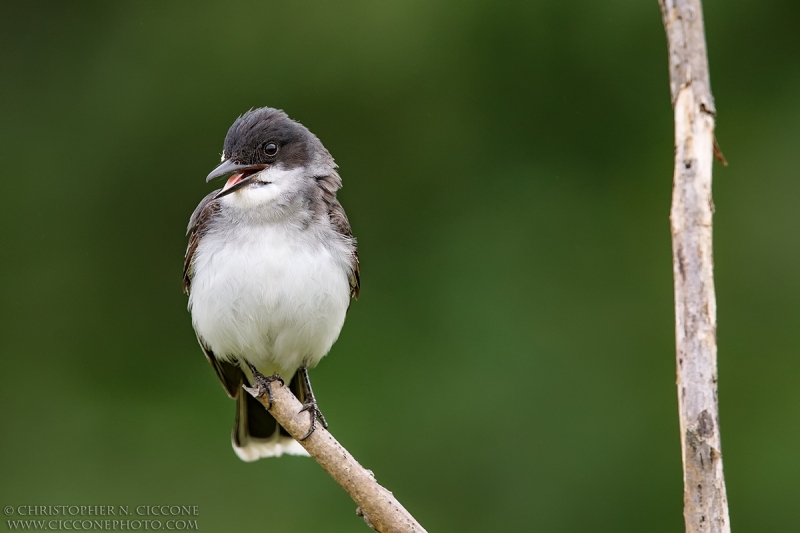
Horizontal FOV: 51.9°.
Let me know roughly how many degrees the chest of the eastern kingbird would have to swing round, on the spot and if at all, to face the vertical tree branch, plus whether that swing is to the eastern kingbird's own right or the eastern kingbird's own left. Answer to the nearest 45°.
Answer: approximately 45° to the eastern kingbird's own left

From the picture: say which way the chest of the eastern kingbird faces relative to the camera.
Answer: toward the camera
